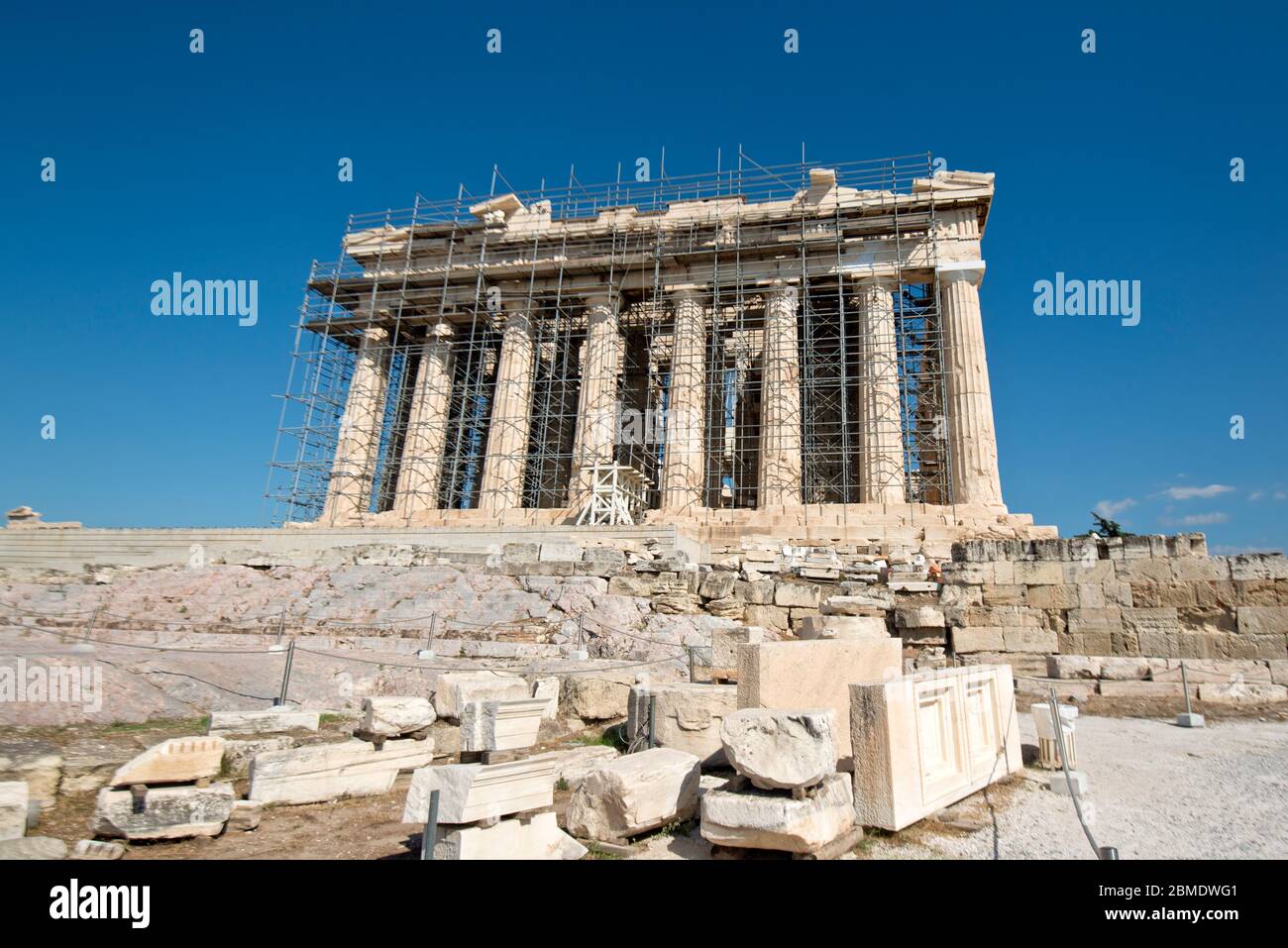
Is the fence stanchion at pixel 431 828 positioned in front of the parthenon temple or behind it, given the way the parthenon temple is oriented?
in front

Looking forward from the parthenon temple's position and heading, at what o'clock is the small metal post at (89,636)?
The small metal post is roughly at 1 o'clock from the parthenon temple.

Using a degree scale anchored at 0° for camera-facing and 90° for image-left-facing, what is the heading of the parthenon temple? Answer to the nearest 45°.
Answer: approximately 0°

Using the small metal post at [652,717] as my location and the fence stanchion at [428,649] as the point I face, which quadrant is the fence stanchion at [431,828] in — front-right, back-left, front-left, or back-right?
back-left

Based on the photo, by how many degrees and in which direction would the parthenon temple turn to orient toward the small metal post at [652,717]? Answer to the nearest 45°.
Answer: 0° — it already faces it

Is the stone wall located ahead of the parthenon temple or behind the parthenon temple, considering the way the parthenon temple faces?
ahead

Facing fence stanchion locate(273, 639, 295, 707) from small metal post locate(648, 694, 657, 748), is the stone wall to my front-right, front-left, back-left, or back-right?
back-right

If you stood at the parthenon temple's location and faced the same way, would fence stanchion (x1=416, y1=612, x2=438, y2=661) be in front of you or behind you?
in front
